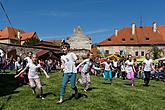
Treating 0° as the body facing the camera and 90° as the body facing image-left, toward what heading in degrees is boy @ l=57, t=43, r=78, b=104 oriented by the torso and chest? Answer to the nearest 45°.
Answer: approximately 45°

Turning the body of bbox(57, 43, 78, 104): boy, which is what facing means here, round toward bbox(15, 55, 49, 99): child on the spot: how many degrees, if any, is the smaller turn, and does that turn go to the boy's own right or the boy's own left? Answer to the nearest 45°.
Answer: approximately 90° to the boy's own right

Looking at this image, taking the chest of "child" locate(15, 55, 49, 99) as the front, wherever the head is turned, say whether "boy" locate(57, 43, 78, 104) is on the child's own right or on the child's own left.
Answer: on the child's own left

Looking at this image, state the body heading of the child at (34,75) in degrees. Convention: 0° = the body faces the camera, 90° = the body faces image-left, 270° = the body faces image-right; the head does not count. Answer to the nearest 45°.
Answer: approximately 0°
